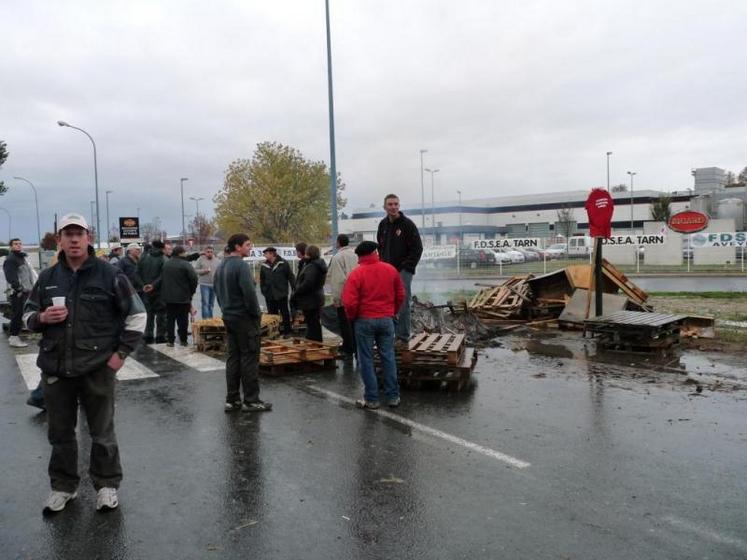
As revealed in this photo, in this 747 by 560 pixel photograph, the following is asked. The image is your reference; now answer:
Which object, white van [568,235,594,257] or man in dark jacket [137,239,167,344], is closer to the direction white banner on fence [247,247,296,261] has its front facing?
the man in dark jacket

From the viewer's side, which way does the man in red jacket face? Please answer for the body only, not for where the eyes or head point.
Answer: away from the camera

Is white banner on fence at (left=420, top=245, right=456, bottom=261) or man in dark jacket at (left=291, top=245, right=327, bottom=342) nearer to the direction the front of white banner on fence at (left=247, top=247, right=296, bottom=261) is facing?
the man in dark jacket

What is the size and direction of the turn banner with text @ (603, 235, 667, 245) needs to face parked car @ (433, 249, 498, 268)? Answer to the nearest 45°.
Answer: approximately 90° to its right

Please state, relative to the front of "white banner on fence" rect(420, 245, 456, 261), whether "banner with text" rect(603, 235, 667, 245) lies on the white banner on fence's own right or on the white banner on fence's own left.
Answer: on the white banner on fence's own left

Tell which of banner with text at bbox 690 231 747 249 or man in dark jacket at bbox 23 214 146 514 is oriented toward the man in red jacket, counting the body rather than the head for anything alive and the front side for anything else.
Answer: the banner with text

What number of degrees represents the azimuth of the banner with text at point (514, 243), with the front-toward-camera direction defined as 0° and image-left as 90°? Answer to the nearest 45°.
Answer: approximately 0°

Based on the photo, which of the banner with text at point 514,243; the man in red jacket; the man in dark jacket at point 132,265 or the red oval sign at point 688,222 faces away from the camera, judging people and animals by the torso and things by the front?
the man in red jacket
